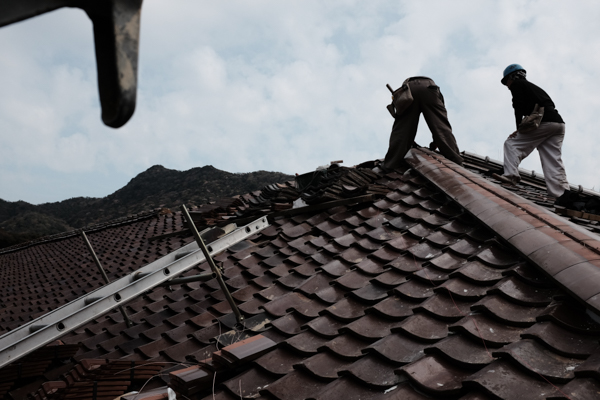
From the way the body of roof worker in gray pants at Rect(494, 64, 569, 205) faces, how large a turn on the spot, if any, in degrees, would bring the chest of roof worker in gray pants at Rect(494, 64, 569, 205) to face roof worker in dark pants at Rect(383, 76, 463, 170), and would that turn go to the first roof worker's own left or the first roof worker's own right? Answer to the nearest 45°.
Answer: approximately 45° to the first roof worker's own left

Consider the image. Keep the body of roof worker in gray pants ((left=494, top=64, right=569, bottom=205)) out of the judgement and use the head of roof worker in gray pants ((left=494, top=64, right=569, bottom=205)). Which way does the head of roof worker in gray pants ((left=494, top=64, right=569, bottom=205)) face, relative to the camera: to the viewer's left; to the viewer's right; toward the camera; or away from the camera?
to the viewer's left

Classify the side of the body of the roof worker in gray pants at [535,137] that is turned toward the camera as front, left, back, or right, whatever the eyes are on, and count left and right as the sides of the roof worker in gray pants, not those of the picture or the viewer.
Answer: left
